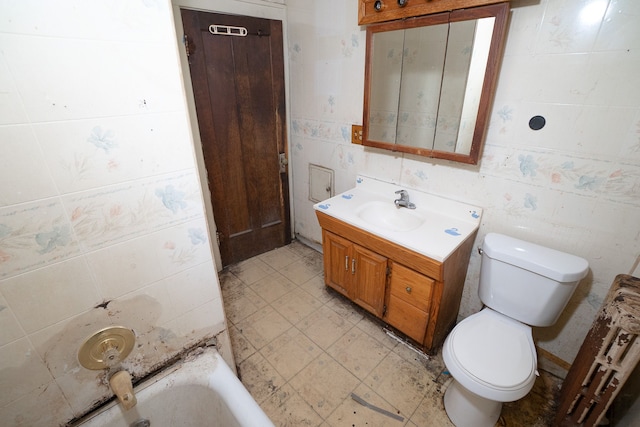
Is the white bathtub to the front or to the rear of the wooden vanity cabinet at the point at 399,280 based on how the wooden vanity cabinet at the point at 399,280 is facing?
to the front

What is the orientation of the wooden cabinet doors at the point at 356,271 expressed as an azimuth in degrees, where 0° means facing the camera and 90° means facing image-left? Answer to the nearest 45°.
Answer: approximately 45°

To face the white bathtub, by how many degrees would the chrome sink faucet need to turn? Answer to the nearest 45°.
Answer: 0° — it already faces it

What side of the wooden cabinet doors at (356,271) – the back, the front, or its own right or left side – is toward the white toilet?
left

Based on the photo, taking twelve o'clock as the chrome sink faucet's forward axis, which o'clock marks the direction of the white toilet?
The white toilet is roughly at 9 o'clock from the chrome sink faucet.

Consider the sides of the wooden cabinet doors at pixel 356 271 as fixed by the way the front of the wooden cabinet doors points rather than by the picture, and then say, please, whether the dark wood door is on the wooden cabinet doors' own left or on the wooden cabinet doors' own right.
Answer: on the wooden cabinet doors' own right

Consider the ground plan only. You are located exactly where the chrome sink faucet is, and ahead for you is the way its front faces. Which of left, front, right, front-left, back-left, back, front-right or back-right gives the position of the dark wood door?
front-right

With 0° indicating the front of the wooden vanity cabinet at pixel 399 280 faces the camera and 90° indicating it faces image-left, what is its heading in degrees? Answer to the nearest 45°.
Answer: approximately 45°

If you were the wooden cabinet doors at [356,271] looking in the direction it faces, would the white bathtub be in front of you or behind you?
in front
